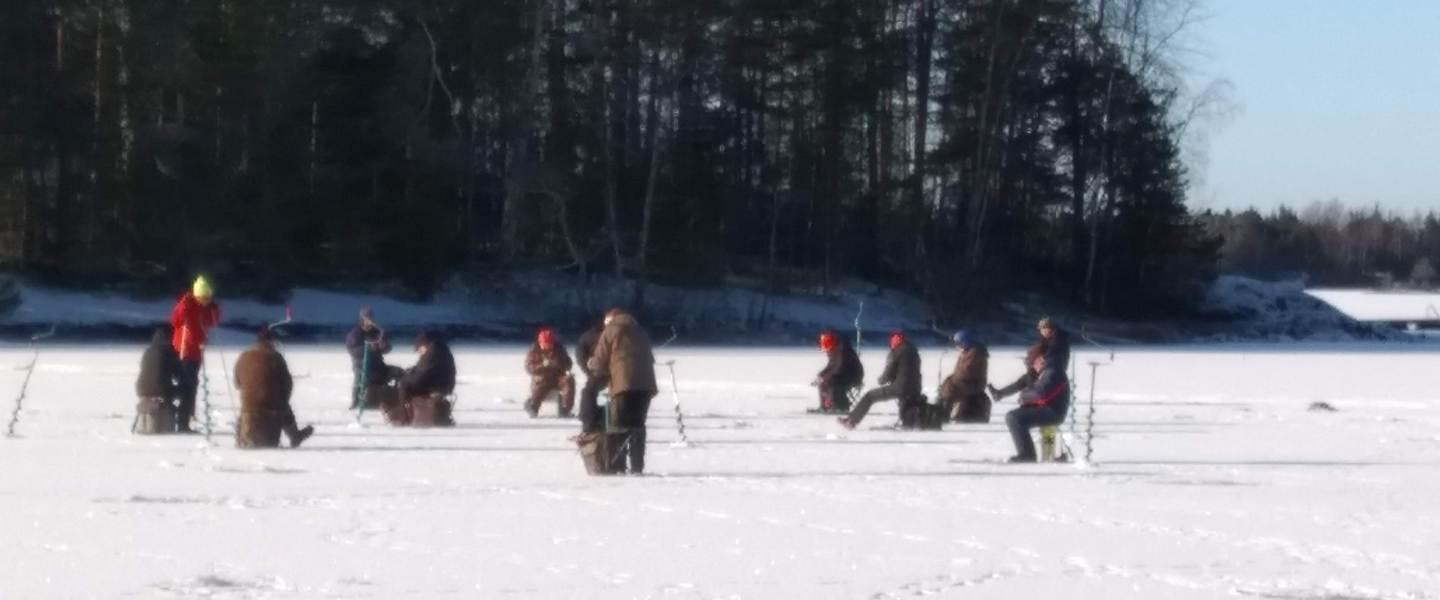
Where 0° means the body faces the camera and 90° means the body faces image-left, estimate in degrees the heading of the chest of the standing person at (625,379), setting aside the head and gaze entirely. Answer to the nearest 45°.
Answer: approximately 135°

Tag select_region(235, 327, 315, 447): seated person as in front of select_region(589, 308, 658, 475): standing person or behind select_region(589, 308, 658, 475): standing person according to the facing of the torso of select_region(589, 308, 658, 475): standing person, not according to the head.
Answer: in front

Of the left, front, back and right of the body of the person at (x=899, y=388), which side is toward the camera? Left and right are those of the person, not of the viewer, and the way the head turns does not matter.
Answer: left

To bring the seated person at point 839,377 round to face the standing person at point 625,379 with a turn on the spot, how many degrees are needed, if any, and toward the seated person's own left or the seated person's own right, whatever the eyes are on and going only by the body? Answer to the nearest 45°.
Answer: approximately 90° to the seated person's own left

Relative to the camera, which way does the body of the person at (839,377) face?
to the viewer's left

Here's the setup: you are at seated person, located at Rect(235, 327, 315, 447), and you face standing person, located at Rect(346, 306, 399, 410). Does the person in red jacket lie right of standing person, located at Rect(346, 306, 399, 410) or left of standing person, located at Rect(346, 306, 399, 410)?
left

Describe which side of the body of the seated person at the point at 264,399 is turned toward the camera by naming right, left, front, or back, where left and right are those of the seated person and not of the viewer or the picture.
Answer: back
